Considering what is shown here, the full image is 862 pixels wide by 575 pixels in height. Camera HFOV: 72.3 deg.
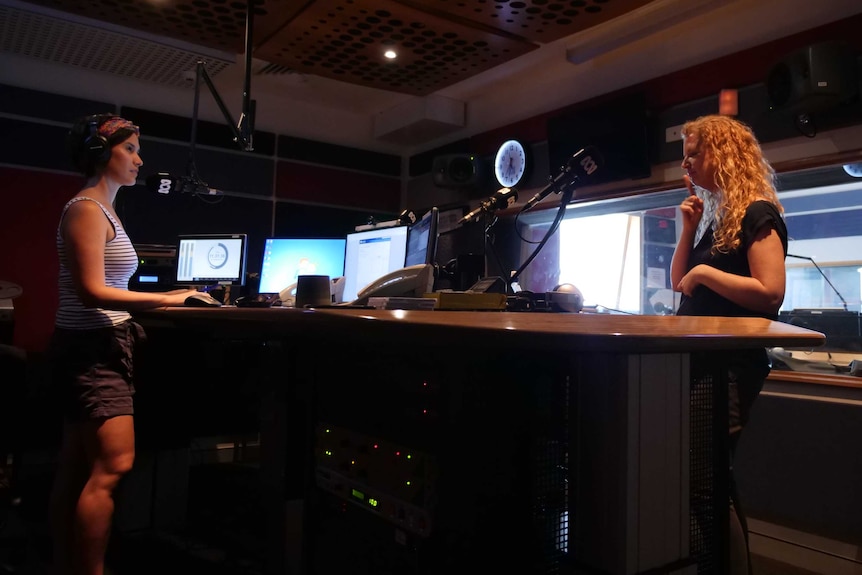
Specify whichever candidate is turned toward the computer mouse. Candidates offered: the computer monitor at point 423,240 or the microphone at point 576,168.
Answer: the computer monitor

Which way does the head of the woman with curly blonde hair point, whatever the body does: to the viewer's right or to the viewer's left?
to the viewer's left

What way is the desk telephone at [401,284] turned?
to the viewer's left

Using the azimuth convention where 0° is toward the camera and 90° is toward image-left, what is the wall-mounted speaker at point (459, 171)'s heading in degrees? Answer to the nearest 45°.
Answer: approximately 0°

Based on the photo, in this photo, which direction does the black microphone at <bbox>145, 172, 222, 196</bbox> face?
to the viewer's left

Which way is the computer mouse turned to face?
to the viewer's right

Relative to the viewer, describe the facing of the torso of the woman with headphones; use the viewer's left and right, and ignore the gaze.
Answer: facing to the right of the viewer

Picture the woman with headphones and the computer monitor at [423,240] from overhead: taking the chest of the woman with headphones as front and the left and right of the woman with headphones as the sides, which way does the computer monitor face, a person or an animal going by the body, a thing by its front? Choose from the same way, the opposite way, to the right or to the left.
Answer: the opposite way

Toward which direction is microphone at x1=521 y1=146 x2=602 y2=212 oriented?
to the viewer's right

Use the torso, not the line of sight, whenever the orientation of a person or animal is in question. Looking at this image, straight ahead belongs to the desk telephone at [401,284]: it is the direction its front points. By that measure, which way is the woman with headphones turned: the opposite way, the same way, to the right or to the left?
the opposite way

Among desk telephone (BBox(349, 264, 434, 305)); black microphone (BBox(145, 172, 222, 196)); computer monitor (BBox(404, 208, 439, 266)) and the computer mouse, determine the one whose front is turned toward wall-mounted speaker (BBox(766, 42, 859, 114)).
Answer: the computer mouse

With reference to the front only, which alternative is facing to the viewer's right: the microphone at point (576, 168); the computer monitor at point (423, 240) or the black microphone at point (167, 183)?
the microphone

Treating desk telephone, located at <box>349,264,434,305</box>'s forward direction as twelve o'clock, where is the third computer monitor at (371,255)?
The third computer monitor is roughly at 3 o'clock from the desk telephone.
